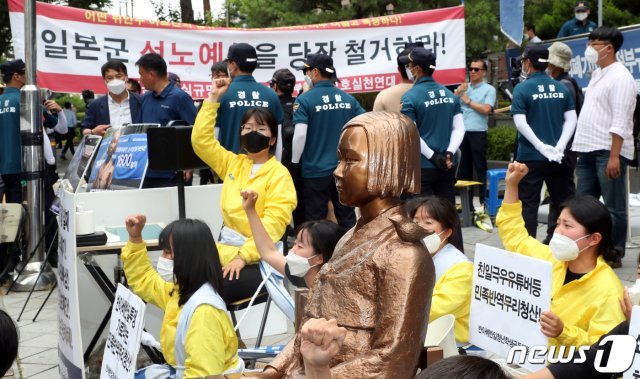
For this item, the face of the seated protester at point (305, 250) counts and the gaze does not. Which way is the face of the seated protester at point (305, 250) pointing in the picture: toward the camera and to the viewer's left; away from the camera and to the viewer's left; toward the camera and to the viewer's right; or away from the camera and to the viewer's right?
toward the camera and to the viewer's left

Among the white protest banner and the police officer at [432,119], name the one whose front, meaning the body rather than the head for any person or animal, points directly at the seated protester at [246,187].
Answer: the white protest banner

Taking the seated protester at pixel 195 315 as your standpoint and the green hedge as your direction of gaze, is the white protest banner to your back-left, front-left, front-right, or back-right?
front-left

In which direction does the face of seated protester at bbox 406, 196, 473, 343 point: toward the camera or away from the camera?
toward the camera

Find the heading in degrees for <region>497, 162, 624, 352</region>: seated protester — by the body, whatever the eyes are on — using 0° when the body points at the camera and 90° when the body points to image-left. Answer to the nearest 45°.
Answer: approximately 45°

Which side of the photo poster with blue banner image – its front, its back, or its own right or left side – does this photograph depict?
front

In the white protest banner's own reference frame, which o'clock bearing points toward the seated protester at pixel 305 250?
The seated protester is roughly at 12 o'clock from the white protest banner.

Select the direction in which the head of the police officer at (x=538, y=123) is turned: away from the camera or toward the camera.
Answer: away from the camera

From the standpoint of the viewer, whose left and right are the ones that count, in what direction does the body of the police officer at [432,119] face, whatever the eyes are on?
facing away from the viewer and to the left of the viewer

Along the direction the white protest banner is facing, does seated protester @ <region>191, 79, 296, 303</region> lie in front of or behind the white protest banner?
in front

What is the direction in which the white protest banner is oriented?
toward the camera
